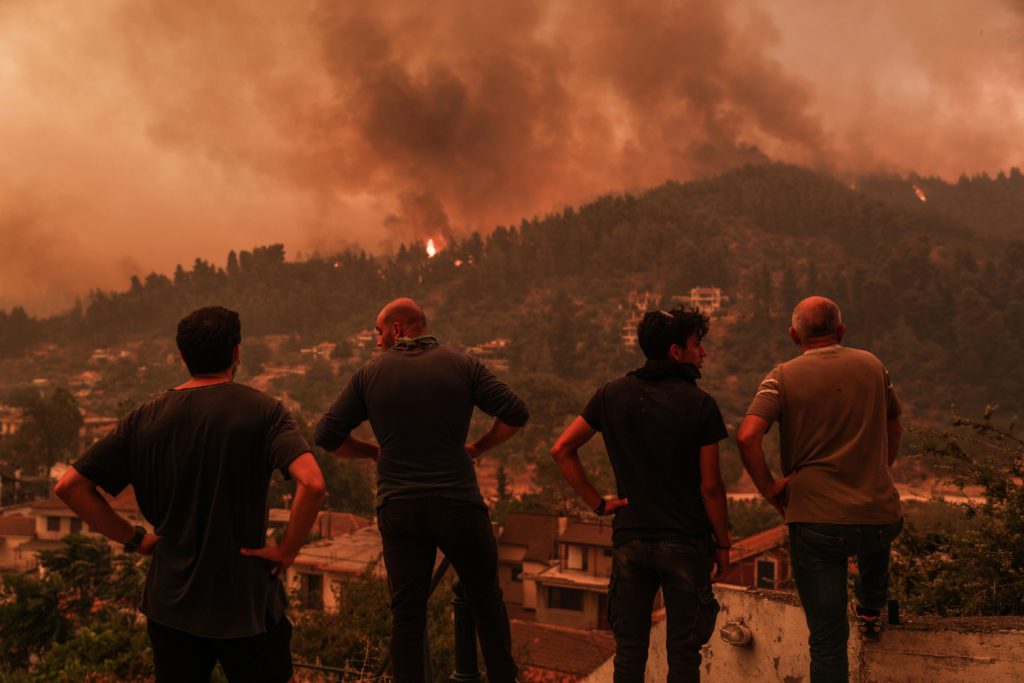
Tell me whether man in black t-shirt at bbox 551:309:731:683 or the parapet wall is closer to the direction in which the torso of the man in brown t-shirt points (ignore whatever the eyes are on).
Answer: the parapet wall

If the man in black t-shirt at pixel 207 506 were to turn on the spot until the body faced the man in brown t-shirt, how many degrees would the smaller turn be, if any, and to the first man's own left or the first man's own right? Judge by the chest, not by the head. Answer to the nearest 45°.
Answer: approximately 90° to the first man's own right

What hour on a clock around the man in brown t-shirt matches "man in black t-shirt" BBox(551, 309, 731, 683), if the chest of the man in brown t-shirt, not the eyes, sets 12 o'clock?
The man in black t-shirt is roughly at 8 o'clock from the man in brown t-shirt.

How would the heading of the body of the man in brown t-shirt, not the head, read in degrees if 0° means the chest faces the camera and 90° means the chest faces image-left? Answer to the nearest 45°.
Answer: approximately 180°

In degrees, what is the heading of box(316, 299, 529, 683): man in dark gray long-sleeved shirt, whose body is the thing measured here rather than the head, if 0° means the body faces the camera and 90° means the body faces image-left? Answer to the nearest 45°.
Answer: approximately 180°

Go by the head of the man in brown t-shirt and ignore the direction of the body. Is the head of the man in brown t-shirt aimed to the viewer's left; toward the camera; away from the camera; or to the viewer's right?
away from the camera

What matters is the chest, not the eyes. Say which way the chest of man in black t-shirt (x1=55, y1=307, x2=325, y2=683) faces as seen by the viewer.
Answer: away from the camera

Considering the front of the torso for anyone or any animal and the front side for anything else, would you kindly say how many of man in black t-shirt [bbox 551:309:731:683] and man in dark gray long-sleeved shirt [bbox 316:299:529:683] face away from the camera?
2

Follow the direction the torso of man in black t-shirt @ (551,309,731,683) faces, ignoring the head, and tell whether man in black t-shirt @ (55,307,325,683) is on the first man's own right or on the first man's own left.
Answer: on the first man's own left

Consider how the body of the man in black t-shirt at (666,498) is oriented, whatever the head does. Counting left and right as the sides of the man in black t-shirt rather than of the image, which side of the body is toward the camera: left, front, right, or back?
back

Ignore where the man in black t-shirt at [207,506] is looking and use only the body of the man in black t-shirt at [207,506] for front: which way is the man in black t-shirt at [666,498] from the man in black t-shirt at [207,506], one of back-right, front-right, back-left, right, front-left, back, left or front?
right
